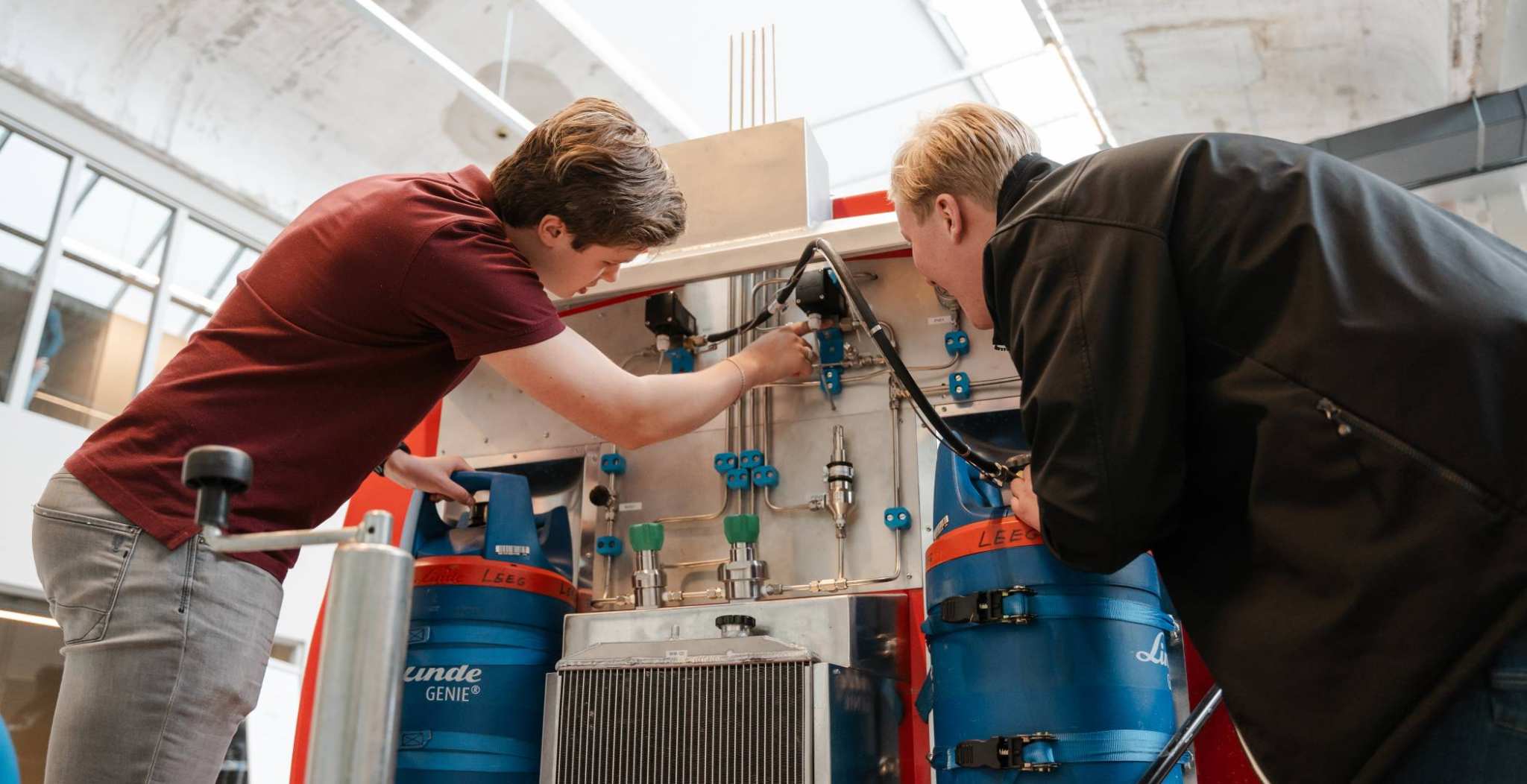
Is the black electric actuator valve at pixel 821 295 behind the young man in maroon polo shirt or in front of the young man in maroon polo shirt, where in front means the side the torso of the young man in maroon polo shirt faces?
in front

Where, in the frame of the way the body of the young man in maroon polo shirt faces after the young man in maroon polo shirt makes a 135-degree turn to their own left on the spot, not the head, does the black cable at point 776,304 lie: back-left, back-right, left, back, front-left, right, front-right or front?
right

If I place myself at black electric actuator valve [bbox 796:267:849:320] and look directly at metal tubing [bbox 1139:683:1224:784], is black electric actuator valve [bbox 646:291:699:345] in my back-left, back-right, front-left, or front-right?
back-right

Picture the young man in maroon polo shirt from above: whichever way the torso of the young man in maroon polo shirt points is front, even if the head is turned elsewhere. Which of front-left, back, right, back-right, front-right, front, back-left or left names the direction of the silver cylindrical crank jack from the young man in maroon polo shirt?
right

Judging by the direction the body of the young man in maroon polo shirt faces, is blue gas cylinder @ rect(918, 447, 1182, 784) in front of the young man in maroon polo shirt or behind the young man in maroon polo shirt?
in front

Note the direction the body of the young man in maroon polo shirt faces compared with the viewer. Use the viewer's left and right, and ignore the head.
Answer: facing to the right of the viewer

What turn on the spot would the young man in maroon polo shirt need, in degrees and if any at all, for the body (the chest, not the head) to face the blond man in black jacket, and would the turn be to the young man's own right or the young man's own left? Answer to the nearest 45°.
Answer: approximately 45° to the young man's own right

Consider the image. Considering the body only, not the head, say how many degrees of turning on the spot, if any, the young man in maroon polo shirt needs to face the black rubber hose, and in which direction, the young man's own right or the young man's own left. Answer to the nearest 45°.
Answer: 0° — they already face it

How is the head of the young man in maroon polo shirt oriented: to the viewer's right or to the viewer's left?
to the viewer's right

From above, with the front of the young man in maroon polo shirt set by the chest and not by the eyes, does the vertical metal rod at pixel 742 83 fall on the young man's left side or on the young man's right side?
on the young man's left side

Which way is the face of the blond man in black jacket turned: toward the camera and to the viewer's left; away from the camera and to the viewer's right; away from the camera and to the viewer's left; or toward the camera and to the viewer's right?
away from the camera and to the viewer's left
